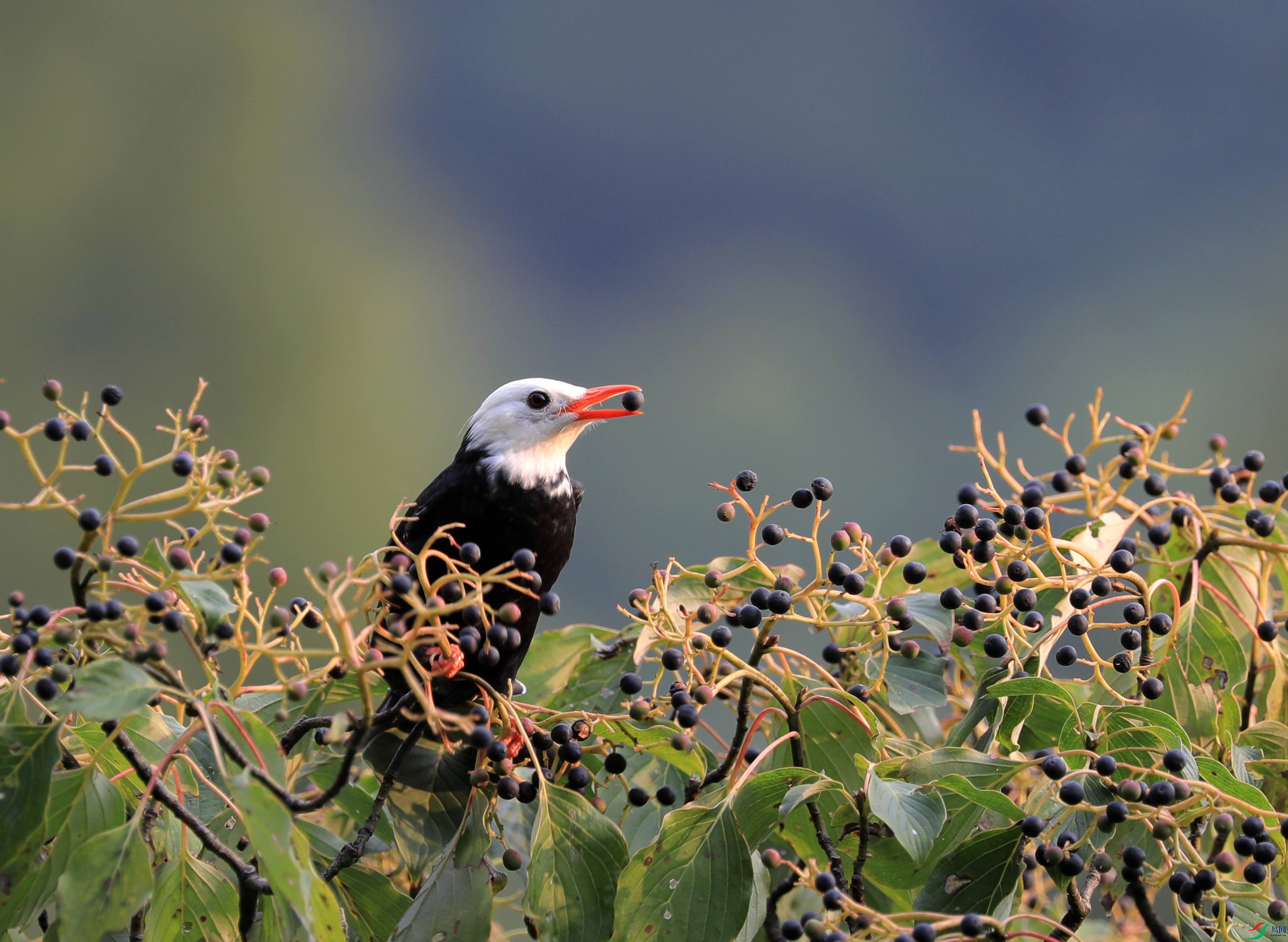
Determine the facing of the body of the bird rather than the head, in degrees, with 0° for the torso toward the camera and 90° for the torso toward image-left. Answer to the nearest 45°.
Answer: approximately 315°
